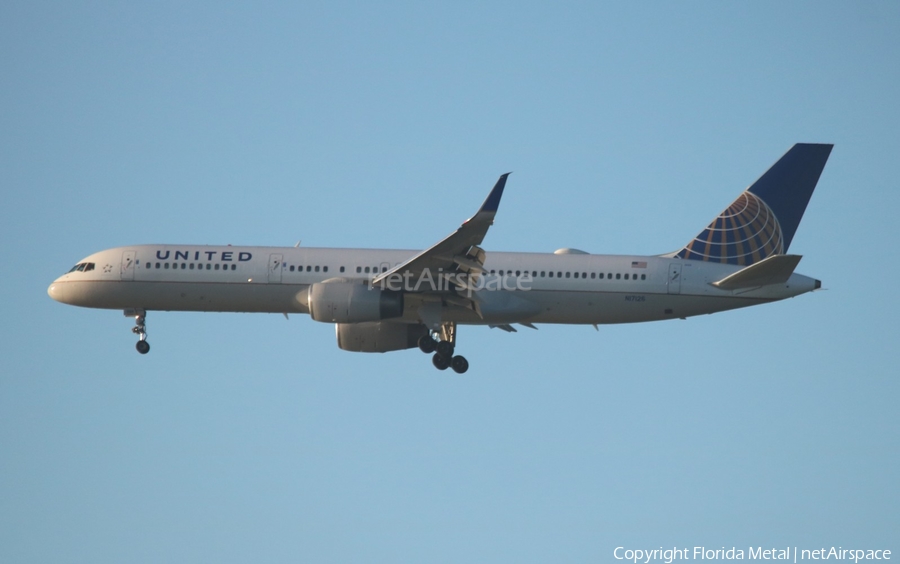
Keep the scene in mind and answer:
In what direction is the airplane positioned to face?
to the viewer's left
